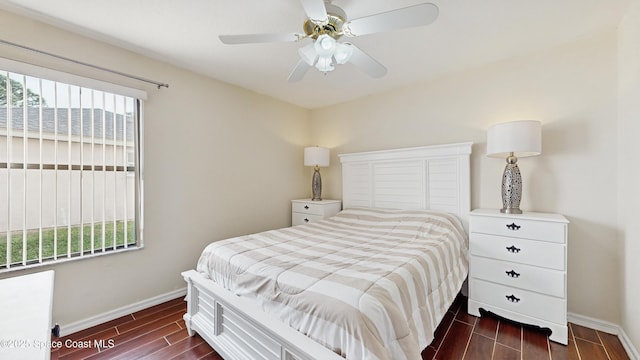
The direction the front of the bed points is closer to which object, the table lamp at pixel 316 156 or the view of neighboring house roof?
the view of neighboring house roof

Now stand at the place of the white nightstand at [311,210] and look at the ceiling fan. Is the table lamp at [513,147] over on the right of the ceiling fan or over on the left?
left

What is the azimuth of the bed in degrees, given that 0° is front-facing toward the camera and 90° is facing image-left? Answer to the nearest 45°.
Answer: approximately 45°

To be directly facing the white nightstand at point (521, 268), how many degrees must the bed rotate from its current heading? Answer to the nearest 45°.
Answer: approximately 135° to its left

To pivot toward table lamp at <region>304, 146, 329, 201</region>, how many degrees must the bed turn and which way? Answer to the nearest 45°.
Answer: approximately 135° to its right
